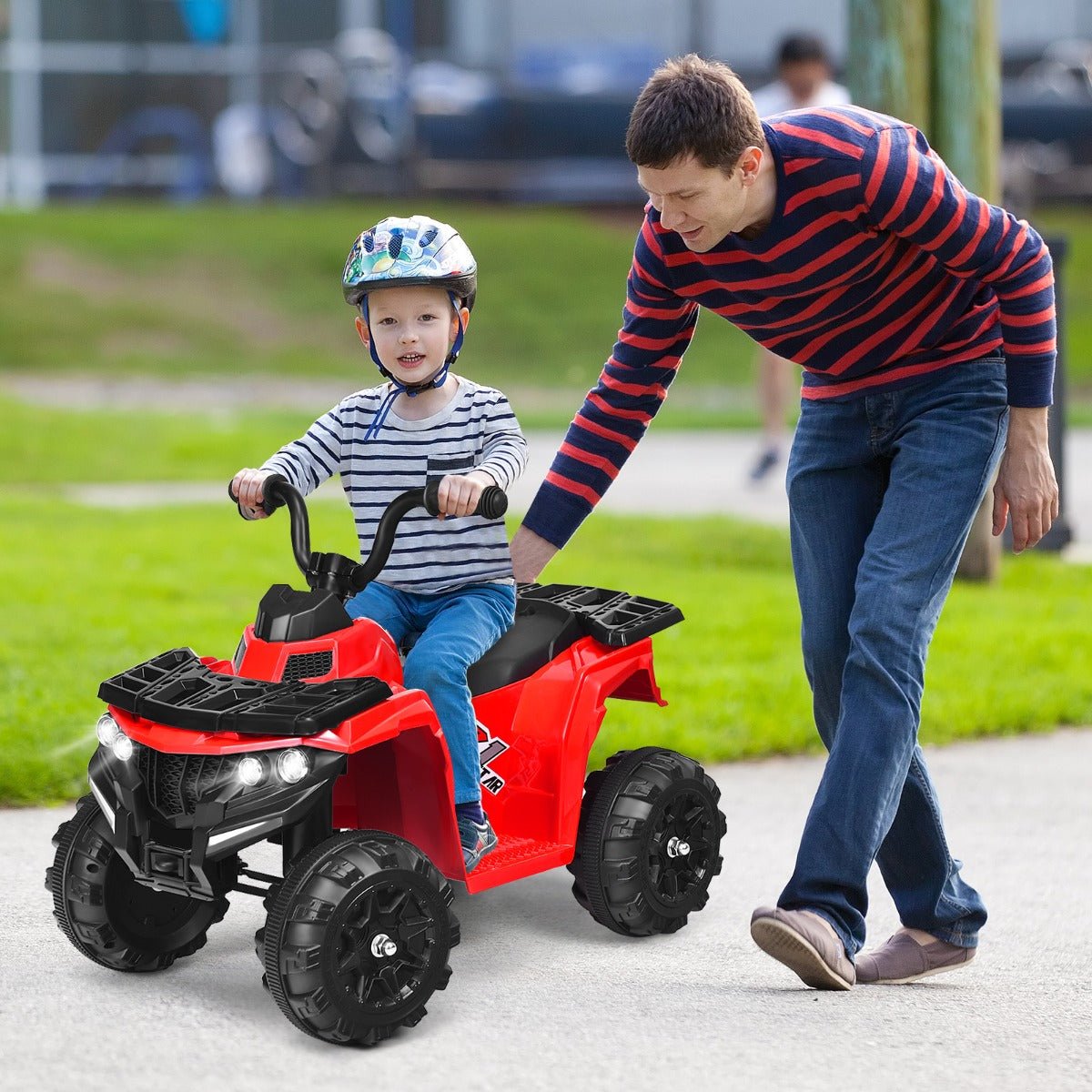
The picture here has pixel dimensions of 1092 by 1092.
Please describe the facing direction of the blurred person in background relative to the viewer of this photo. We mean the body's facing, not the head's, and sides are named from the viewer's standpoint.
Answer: facing the viewer

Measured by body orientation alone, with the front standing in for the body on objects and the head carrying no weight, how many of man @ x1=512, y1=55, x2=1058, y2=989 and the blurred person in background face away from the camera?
0

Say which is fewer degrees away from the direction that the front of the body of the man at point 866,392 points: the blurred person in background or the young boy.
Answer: the young boy

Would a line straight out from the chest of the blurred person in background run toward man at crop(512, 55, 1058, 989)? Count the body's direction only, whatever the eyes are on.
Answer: yes

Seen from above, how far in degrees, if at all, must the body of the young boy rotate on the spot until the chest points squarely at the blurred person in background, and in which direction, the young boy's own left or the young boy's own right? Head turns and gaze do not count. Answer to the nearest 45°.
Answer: approximately 135° to the young boy's own right

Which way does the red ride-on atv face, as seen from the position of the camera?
facing the viewer and to the left of the viewer

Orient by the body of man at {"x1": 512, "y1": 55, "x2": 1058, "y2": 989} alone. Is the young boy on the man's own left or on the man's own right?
on the man's own right

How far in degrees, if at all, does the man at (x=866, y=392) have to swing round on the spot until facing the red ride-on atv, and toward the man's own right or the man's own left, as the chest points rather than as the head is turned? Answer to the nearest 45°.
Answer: approximately 45° to the man's own right
